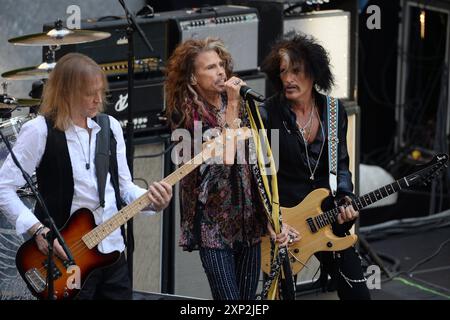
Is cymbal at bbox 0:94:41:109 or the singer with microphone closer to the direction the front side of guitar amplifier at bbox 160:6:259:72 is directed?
the singer with microphone

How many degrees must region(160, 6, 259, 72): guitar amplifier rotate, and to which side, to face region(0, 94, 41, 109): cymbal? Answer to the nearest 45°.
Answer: approximately 90° to its right

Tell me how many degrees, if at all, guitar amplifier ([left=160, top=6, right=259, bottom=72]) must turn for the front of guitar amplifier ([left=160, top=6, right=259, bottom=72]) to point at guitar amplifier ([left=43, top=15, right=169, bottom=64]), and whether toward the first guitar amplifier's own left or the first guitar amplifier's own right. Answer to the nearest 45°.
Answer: approximately 90° to the first guitar amplifier's own right

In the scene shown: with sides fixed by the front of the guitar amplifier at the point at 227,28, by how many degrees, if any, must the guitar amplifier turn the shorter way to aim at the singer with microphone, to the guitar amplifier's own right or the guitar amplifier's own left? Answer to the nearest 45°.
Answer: approximately 45° to the guitar amplifier's own right

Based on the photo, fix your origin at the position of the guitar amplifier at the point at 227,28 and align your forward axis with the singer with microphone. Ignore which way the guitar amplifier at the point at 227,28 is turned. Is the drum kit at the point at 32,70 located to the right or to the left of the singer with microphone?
right

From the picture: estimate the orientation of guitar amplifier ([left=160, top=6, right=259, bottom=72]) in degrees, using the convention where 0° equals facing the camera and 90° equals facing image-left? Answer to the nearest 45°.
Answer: approximately 315°

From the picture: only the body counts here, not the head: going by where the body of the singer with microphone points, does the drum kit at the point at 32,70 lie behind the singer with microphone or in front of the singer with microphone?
behind

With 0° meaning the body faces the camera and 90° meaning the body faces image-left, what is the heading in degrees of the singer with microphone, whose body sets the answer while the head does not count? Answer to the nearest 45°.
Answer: approximately 315°

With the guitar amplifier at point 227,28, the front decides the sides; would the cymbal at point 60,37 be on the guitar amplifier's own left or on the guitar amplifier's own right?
on the guitar amplifier's own right

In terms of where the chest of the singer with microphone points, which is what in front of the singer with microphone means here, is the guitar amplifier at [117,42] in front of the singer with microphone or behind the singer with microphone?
behind

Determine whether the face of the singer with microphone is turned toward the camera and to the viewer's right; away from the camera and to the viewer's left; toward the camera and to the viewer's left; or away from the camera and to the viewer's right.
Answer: toward the camera and to the viewer's right
